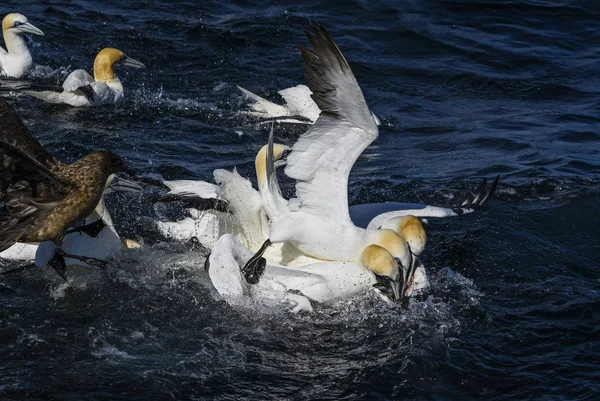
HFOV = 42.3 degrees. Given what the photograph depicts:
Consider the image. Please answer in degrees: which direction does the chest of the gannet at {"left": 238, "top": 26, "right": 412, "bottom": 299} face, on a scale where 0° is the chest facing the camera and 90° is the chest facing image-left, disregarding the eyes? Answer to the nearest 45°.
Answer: approximately 270°

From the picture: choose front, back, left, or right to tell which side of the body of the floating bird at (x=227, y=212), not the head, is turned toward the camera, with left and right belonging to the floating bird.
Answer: right

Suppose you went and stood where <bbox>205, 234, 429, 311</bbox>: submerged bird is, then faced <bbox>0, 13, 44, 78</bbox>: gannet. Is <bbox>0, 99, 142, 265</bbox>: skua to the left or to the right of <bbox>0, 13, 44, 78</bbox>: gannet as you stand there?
left

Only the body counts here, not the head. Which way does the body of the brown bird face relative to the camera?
to the viewer's right

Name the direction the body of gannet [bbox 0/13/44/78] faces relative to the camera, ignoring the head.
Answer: to the viewer's right

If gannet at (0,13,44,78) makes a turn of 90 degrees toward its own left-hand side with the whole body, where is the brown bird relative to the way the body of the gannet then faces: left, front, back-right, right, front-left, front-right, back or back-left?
back

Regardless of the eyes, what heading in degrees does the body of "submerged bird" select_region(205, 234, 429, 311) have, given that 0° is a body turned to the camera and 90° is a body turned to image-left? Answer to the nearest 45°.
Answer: approximately 270°

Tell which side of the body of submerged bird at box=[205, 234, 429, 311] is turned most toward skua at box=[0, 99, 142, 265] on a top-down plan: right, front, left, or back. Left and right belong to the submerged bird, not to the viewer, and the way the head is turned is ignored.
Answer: back

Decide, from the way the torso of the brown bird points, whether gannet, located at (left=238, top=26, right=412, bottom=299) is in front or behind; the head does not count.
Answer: in front
